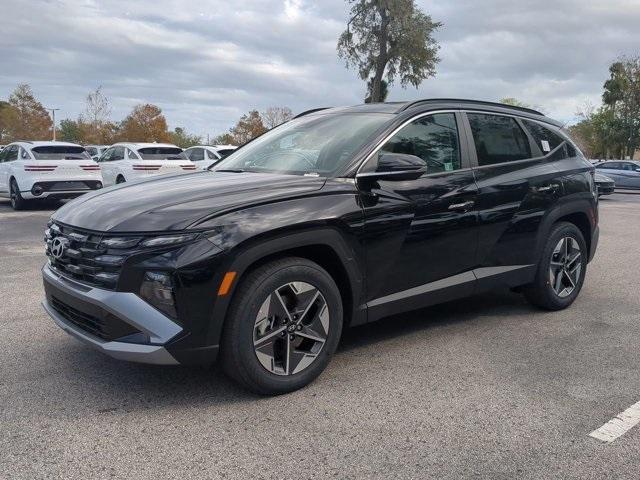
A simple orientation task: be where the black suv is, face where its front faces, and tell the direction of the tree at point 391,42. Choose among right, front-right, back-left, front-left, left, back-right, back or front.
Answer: back-right

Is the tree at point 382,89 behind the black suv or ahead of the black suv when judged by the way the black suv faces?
behind

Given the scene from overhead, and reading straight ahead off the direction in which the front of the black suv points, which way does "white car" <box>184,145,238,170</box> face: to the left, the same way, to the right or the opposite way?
to the right

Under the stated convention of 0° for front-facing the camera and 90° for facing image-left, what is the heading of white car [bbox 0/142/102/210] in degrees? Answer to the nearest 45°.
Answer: approximately 135°

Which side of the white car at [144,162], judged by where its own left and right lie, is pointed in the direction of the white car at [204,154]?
right

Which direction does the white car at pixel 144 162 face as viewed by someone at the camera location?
facing away from the viewer and to the left of the viewer

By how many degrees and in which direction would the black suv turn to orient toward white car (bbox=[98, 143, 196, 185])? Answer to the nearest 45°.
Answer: approximately 135° to its right
